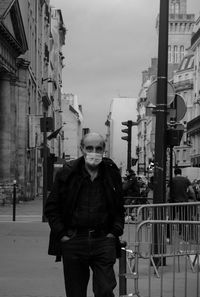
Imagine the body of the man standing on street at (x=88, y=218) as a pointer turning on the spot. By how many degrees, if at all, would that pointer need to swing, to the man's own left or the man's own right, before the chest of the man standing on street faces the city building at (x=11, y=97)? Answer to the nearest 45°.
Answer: approximately 180°

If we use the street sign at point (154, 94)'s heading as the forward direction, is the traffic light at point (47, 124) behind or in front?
in front
